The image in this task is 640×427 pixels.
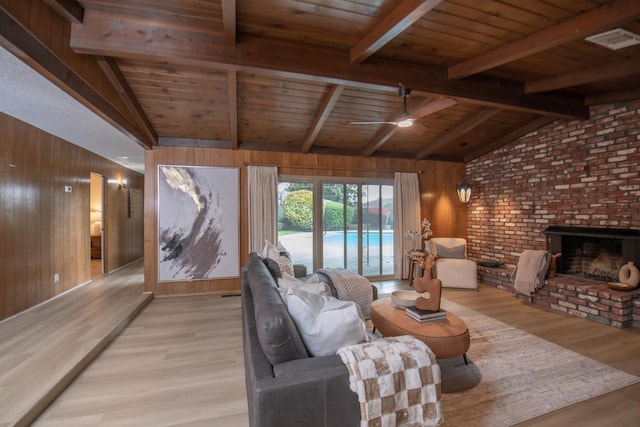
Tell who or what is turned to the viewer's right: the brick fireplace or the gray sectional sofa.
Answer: the gray sectional sofa

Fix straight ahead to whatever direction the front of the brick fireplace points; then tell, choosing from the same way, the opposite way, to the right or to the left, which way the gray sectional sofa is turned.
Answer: the opposite way

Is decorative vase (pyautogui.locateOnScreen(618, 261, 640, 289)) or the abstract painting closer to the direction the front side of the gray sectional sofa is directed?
the decorative vase

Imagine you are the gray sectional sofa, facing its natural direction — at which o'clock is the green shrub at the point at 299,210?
The green shrub is roughly at 9 o'clock from the gray sectional sofa.

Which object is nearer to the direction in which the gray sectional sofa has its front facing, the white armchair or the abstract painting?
the white armchair

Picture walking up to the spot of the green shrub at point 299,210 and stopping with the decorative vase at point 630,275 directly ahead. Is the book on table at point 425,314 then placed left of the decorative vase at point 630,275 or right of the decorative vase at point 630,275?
right

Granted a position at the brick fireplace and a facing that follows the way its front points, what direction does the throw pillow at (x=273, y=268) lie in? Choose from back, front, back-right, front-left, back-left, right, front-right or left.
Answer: front

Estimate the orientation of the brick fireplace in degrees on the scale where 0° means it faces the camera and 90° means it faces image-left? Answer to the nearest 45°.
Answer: approximately 45°

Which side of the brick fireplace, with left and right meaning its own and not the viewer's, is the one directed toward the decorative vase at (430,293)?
front

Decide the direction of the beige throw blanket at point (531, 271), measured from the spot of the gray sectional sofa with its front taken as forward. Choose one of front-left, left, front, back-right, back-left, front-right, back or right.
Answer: front-left

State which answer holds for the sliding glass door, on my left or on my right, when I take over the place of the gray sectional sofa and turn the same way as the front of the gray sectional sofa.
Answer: on my left

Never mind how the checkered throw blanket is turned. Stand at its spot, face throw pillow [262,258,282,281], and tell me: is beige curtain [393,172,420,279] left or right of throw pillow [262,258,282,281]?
right

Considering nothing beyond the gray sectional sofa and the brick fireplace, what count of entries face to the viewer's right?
1

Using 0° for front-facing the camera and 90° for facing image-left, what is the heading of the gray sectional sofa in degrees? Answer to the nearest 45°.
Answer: approximately 270°
